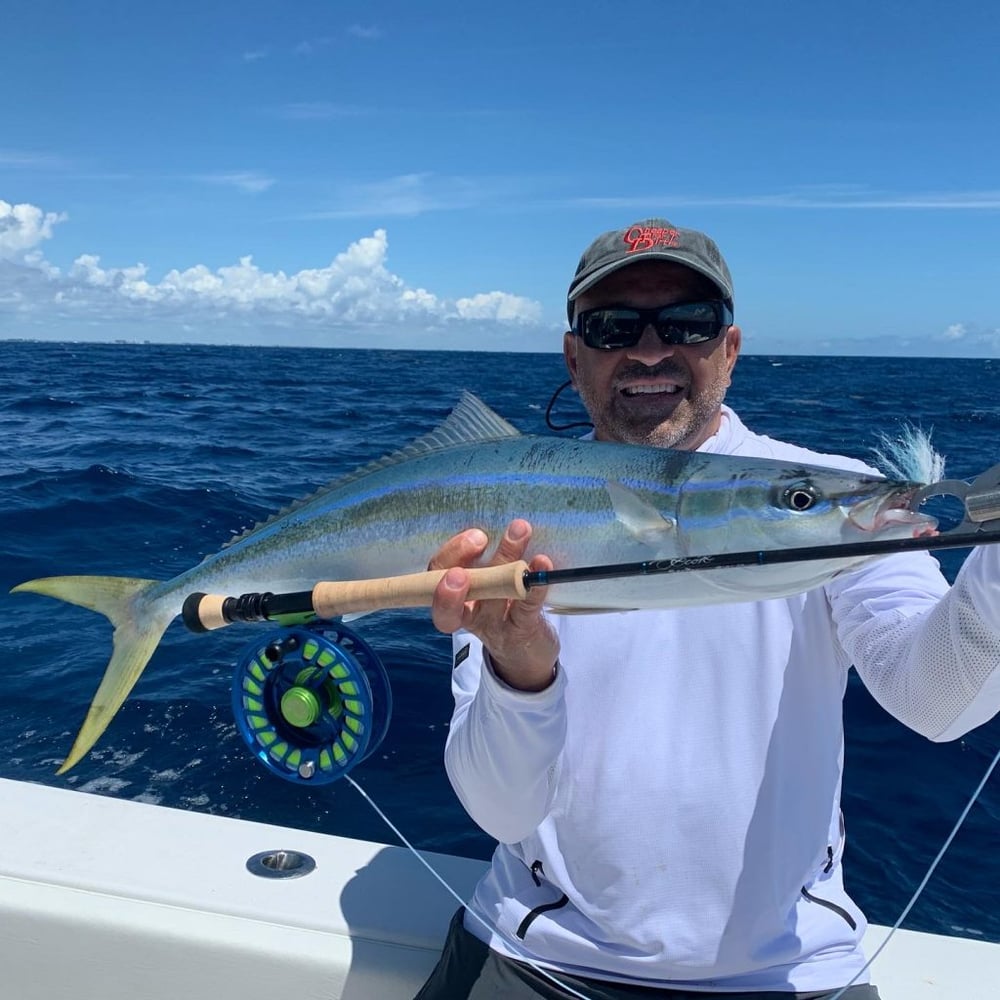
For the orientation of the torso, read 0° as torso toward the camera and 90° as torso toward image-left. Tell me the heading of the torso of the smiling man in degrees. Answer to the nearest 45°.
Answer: approximately 0°
